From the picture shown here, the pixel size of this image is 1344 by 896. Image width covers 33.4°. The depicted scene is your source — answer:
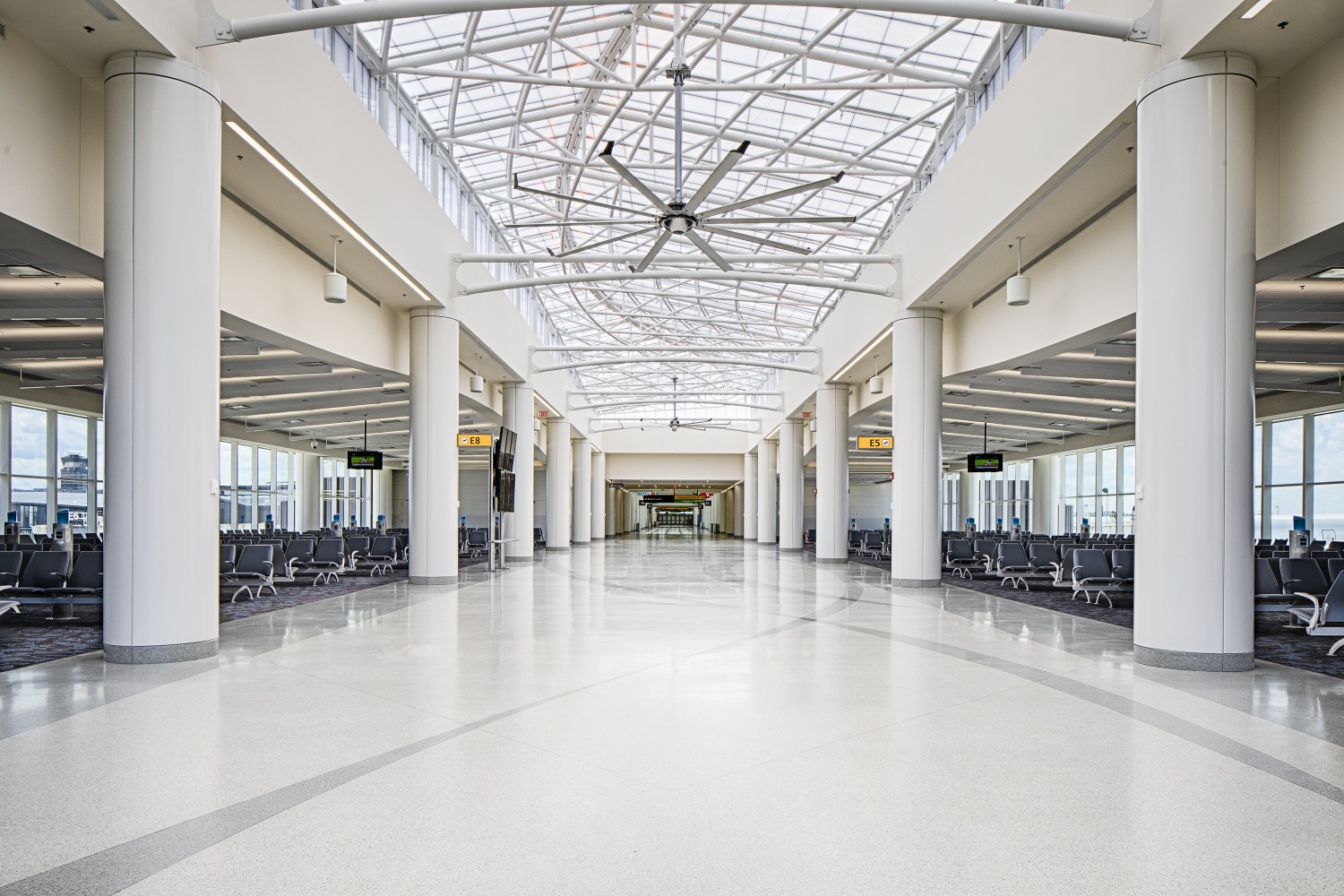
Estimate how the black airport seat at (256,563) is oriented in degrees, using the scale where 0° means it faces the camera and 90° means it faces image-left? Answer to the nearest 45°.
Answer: approximately 45°

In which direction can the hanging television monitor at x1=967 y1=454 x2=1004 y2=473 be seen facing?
toward the camera

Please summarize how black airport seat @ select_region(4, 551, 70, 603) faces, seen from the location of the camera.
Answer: facing the viewer and to the left of the viewer

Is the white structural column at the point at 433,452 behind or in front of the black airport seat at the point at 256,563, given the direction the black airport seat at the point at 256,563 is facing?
behind

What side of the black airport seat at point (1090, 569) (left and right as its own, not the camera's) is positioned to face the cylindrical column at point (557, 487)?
back

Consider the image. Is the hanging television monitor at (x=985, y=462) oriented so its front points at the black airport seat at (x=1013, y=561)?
yes

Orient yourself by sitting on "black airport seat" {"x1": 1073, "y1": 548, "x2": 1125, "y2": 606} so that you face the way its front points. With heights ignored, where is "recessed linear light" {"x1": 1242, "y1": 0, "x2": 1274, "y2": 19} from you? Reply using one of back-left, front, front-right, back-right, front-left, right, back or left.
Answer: front-right

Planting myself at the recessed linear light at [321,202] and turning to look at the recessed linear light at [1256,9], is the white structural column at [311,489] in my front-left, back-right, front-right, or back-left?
back-left

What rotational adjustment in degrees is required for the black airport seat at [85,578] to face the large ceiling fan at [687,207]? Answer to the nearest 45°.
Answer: approximately 135° to its left

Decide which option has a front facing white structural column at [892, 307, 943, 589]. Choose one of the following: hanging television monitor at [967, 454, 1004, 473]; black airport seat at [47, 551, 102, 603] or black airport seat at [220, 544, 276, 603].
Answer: the hanging television monitor

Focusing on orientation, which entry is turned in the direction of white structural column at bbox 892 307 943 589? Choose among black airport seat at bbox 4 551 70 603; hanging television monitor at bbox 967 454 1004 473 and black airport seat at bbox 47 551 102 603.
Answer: the hanging television monitor

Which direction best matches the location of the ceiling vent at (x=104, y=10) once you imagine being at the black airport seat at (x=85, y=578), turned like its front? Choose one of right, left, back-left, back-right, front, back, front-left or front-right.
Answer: front-left

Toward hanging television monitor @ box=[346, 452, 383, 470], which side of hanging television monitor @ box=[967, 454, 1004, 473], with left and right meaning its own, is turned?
right

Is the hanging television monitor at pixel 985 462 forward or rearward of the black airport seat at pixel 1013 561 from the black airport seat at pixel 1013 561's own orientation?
rearward
